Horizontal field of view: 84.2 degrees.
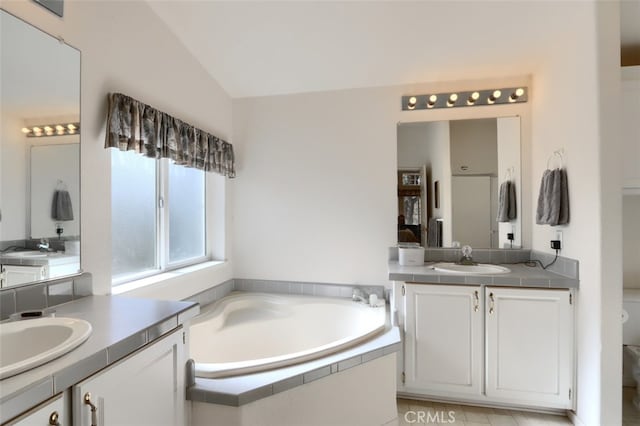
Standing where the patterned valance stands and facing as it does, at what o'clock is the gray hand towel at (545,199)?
The gray hand towel is roughly at 11 o'clock from the patterned valance.

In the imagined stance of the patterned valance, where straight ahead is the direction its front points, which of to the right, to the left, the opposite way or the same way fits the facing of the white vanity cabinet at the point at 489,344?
to the right

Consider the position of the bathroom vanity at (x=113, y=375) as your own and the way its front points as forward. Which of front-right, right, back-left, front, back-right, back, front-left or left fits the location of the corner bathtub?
left

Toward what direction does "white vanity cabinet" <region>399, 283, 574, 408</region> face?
toward the camera

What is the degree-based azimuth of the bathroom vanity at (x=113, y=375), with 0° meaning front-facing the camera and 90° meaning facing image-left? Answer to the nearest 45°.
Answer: approximately 315°

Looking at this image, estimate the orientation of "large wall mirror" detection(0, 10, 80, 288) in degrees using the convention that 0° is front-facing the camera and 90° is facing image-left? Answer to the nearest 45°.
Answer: approximately 315°

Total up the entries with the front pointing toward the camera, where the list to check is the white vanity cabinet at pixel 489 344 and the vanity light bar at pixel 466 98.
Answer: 2

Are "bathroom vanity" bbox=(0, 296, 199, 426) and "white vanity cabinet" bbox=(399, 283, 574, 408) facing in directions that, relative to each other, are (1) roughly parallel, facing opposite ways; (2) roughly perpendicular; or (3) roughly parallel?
roughly perpendicular

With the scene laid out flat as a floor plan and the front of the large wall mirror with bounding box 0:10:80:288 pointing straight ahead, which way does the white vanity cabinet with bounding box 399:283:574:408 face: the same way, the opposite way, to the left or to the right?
to the right

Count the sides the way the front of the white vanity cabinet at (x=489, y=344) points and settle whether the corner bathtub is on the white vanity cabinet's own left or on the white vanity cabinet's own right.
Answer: on the white vanity cabinet's own right

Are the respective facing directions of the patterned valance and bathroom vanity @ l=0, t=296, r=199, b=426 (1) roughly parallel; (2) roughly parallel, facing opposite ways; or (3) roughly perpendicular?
roughly parallel

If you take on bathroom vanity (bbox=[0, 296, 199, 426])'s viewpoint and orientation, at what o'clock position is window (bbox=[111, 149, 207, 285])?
The window is roughly at 8 o'clock from the bathroom vanity.

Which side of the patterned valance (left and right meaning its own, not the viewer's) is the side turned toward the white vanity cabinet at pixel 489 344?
front

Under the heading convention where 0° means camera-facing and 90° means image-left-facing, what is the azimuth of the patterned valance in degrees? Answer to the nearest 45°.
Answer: approximately 315°
